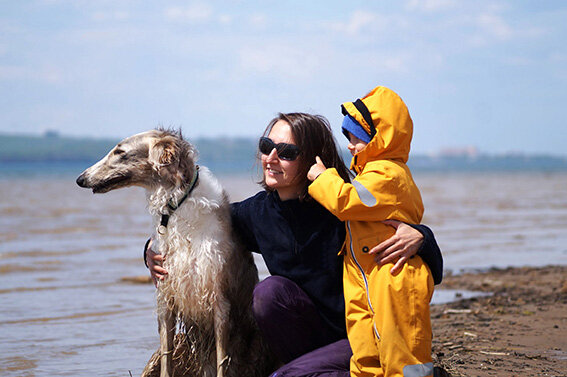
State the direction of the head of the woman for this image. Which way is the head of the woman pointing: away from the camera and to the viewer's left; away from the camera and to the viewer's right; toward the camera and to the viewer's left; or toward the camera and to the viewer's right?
toward the camera and to the viewer's left

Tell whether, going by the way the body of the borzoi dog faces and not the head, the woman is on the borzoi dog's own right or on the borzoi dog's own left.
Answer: on the borzoi dog's own left

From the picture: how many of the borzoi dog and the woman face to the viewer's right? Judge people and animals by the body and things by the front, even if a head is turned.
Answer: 0

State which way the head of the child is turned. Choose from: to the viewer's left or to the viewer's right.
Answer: to the viewer's left

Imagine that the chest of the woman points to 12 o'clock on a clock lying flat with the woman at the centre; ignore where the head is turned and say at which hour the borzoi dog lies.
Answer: The borzoi dog is roughly at 2 o'clock from the woman.

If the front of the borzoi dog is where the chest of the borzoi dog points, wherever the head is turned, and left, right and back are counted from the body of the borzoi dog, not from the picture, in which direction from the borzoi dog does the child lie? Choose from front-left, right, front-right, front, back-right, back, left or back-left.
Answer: left

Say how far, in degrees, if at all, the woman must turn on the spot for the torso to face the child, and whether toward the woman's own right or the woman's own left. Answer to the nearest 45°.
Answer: approximately 90° to the woman's own left
